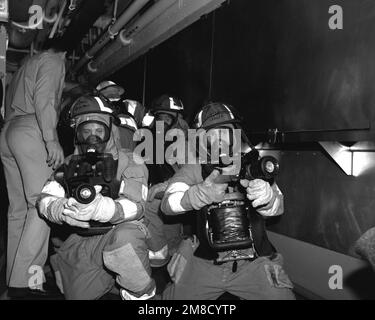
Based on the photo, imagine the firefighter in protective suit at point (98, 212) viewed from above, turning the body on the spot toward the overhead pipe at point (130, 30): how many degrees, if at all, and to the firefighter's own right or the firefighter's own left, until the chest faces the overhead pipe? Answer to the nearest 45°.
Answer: approximately 180°

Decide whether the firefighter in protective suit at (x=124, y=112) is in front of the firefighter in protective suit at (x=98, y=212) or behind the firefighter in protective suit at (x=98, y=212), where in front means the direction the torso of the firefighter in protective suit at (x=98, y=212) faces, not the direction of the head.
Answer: behind

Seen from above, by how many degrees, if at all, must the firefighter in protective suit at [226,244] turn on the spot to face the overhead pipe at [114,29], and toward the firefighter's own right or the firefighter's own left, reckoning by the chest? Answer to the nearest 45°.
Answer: approximately 135° to the firefighter's own right

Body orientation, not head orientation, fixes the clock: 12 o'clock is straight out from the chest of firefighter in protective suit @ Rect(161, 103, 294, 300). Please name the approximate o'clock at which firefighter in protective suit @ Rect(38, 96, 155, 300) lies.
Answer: firefighter in protective suit @ Rect(38, 96, 155, 300) is roughly at 3 o'clock from firefighter in protective suit @ Rect(161, 103, 294, 300).

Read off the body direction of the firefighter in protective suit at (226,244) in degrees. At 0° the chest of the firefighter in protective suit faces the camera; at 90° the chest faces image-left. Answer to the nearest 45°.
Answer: approximately 0°

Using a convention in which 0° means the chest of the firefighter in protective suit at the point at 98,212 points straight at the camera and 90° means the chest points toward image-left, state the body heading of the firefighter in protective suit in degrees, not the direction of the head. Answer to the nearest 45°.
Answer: approximately 0°

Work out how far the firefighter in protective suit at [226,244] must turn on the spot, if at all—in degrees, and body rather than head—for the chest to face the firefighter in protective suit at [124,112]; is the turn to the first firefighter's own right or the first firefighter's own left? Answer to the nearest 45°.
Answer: approximately 135° to the first firefighter's own right
